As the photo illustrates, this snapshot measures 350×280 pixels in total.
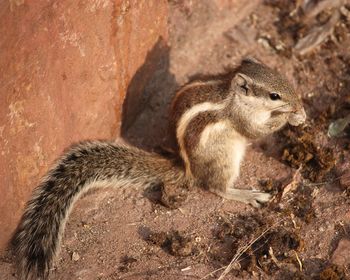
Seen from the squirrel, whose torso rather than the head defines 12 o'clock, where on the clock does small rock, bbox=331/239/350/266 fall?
The small rock is roughly at 1 o'clock from the squirrel.

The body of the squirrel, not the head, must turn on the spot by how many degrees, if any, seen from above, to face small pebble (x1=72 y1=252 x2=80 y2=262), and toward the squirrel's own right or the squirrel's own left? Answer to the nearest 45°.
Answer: approximately 135° to the squirrel's own right

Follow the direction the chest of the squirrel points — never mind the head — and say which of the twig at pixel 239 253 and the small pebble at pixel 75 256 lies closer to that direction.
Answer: the twig

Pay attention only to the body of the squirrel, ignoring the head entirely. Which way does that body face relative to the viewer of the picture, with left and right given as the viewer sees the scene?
facing to the right of the viewer

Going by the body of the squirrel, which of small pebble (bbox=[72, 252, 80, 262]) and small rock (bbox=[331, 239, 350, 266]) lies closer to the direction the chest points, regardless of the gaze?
the small rock

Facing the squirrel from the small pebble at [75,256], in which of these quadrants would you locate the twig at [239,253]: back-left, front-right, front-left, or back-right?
front-right

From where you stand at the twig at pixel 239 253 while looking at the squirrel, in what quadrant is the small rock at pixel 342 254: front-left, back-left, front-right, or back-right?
back-right

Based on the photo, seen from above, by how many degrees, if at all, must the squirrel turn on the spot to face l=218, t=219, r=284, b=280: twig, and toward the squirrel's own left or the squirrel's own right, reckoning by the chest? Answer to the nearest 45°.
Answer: approximately 45° to the squirrel's own right

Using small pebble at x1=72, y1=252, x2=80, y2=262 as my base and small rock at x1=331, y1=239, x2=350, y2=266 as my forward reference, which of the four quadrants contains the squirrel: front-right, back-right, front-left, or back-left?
front-left
